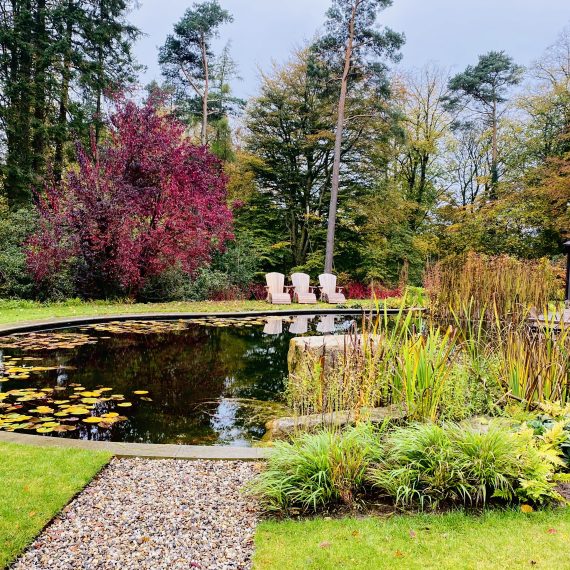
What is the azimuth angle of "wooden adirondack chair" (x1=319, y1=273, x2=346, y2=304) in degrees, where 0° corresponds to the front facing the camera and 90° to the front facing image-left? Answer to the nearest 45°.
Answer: approximately 315°

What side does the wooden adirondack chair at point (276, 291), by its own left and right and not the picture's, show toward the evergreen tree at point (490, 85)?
left

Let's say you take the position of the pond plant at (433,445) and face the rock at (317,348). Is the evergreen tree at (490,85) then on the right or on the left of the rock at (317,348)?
right

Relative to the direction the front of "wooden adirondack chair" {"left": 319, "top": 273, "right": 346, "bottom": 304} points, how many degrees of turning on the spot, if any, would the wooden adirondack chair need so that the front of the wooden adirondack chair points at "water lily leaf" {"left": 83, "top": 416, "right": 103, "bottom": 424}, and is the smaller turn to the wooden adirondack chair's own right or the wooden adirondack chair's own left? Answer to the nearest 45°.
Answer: approximately 45° to the wooden adirondack chair's own right

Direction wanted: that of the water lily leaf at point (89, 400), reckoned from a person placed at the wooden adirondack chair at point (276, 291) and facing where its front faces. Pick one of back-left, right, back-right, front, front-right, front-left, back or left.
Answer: front-right

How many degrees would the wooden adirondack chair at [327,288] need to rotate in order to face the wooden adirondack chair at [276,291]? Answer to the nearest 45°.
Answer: approximately 90° to its right

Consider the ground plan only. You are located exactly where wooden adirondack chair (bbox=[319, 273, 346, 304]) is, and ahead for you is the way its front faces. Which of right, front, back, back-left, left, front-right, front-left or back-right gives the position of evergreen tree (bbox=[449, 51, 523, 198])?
left

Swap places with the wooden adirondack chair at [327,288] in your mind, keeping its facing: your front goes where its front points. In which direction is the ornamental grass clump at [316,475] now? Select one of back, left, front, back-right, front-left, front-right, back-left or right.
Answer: front-right

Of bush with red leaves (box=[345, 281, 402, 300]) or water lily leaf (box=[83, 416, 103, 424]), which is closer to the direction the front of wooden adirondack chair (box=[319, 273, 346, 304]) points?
the water lily leaf

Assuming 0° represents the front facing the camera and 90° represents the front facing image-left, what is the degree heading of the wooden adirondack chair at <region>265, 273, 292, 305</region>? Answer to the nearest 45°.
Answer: approximately 315°

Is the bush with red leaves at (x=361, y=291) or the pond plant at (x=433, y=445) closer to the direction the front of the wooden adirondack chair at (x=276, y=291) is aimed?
the pond plant
